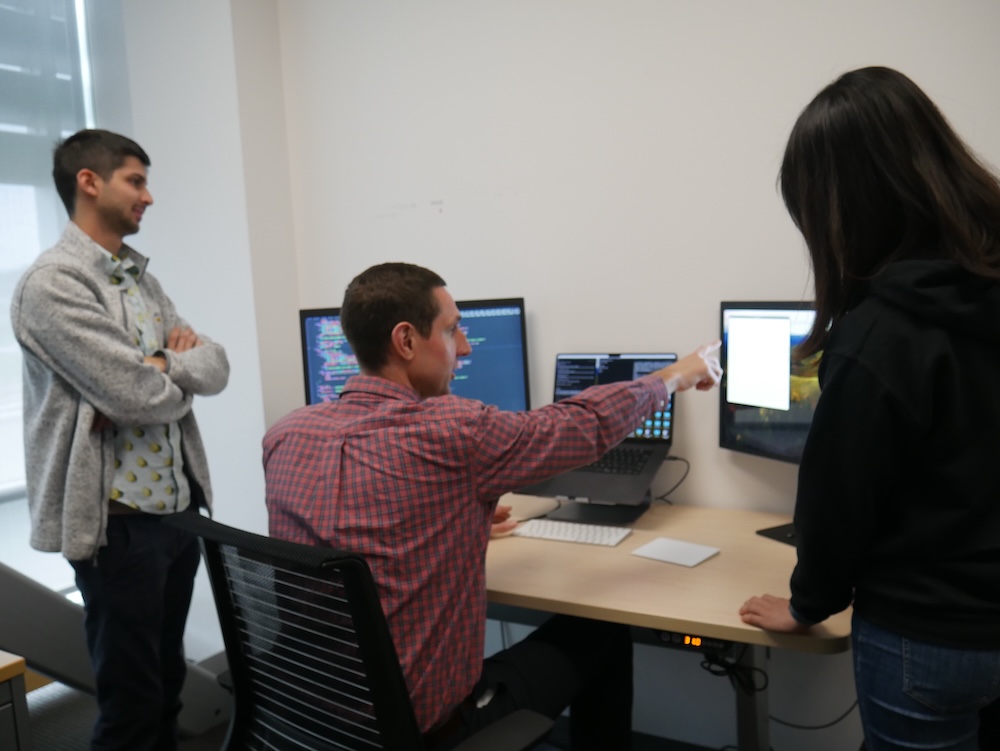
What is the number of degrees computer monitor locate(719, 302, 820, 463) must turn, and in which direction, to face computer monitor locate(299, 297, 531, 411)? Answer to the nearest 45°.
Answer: approximately 45° to its right

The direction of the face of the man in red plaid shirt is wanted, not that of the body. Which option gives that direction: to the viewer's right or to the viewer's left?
to the viewer's right

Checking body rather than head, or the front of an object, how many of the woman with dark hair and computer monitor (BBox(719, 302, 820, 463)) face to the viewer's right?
0

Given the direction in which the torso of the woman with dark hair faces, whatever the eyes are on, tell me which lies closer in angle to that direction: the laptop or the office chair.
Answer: the laptop

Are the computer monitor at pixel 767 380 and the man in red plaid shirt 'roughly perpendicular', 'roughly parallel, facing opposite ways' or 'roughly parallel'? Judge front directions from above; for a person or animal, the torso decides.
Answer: roughly parallel, facing opposite ways

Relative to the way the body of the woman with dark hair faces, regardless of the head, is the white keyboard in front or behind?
in front

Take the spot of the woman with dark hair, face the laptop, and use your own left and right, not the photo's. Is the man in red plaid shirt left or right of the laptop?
left

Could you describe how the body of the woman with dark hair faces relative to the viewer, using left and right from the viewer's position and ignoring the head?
facing away from the viewer and to the left of the viewer

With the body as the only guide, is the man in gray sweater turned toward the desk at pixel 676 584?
yes

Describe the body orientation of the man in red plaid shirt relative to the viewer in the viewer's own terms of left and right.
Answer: facing away from the viewer and to the right of the viewer

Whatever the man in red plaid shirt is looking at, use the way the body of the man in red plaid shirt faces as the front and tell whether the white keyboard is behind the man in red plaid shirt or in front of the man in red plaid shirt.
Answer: in front

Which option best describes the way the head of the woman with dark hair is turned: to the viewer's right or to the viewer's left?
to the viewer's left

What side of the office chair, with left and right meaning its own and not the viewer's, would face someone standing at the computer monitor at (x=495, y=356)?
front

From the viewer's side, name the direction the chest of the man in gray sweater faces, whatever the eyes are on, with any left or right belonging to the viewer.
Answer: facing the viewer and to the right of the viewer

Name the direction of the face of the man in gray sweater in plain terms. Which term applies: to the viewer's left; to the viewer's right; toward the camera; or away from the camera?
to the viewer's right

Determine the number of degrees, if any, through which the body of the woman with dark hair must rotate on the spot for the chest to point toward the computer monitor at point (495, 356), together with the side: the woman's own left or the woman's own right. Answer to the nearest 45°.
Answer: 0° — they already face it

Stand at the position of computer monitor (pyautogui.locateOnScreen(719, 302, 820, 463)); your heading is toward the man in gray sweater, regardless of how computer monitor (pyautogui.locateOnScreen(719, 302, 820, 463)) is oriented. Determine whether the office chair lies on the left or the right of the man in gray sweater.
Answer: left

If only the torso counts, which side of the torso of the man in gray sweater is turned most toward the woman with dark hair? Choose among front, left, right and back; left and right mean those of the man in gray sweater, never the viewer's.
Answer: front
